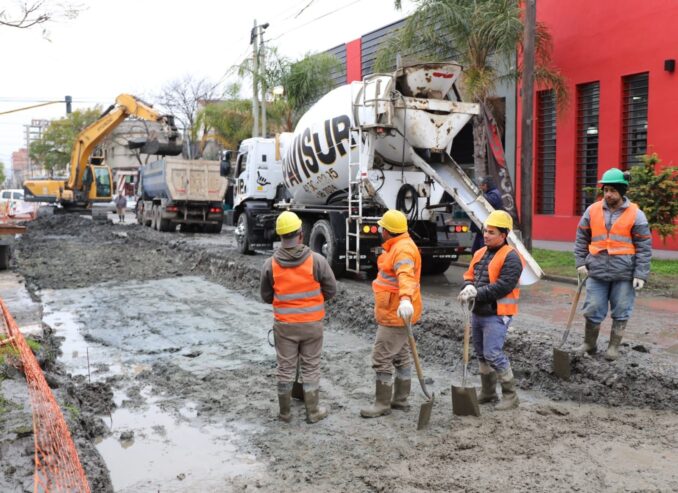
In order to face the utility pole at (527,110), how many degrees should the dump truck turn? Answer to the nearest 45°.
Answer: approximately 180°

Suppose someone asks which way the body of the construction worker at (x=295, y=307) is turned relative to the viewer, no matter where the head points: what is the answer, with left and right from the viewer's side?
facing away from the viewer

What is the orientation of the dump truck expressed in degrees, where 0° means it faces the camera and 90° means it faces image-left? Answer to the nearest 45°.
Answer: approximately 135°

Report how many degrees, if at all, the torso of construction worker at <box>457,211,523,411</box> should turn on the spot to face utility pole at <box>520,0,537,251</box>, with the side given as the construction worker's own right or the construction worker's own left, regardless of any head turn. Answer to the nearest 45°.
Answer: approximately 135° to the construction worker's own right

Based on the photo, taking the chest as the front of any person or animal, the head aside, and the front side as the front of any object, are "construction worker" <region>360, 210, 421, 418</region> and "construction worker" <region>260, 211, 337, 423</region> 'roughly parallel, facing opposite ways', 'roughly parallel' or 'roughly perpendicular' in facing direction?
roughly perpendicular

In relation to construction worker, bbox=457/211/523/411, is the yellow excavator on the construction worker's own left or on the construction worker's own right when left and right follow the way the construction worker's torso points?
on the construction worker's own right

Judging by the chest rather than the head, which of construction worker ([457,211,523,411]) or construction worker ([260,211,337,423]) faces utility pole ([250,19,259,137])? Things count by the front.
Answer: construction worker ([260,211,337,423])
